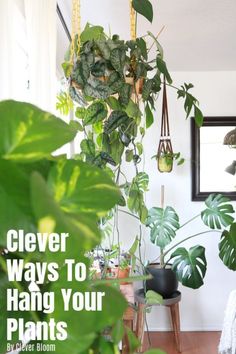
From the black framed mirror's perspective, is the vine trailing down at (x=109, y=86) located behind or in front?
in front

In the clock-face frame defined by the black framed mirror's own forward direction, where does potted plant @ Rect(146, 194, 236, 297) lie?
The potted plant is roughly at 12 o'clock from the black framed mirror.
